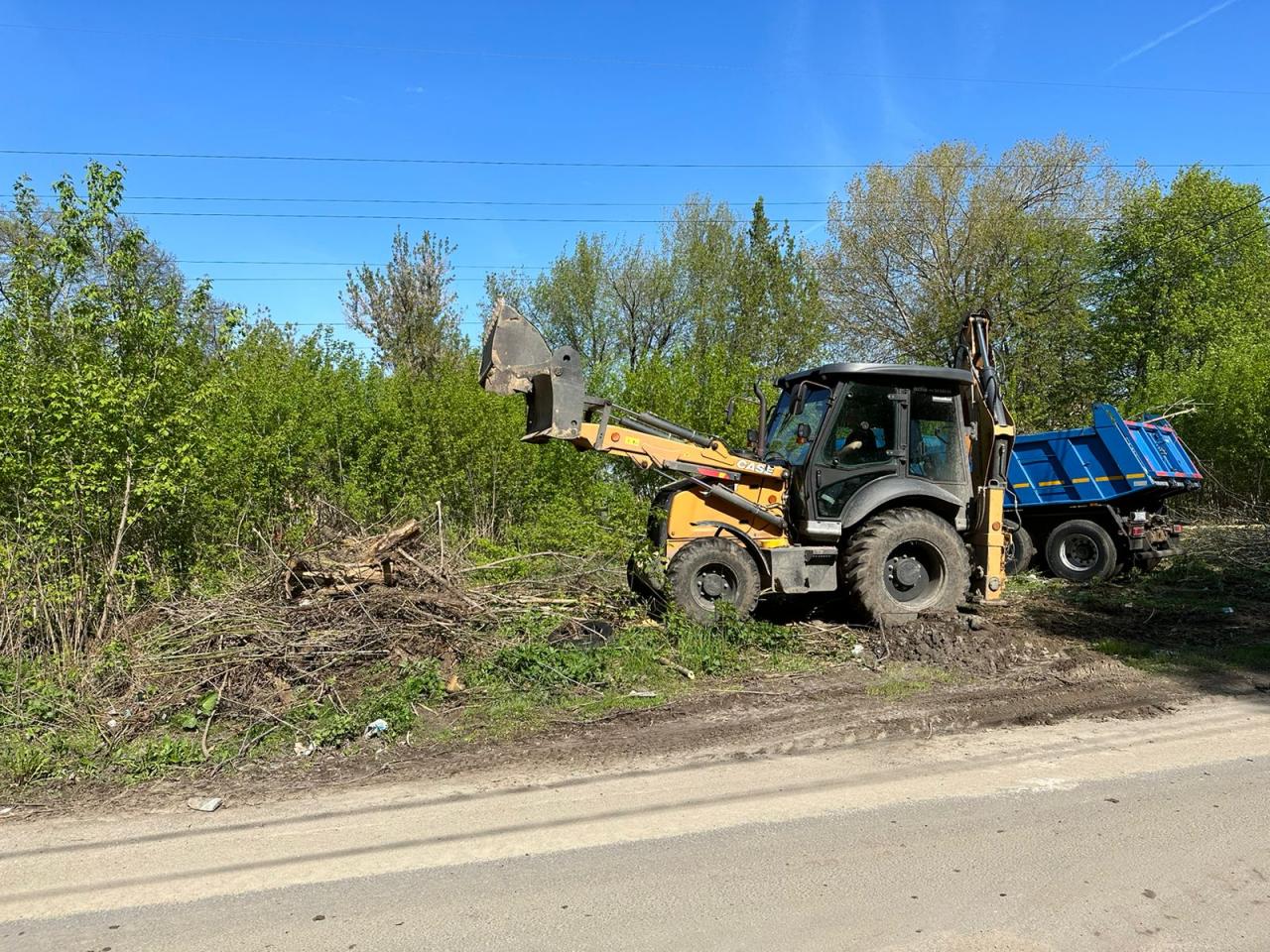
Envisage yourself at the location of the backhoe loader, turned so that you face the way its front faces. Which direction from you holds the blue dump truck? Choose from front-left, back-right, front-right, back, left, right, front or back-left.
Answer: back-right

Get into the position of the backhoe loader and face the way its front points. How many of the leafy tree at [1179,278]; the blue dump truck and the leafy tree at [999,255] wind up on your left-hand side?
0

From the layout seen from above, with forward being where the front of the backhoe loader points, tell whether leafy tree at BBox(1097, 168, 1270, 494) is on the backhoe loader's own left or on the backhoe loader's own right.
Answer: on the backhoe loader's own right

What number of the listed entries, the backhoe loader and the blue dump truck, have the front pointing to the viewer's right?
0

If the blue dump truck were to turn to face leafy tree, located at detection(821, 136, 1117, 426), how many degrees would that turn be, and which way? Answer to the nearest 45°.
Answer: approximately 45° to its right

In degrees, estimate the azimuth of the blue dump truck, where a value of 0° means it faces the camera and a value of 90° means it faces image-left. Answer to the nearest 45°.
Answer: approximately 135°

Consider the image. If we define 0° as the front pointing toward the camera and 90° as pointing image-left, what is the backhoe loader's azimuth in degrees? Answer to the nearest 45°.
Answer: approximately 90°
